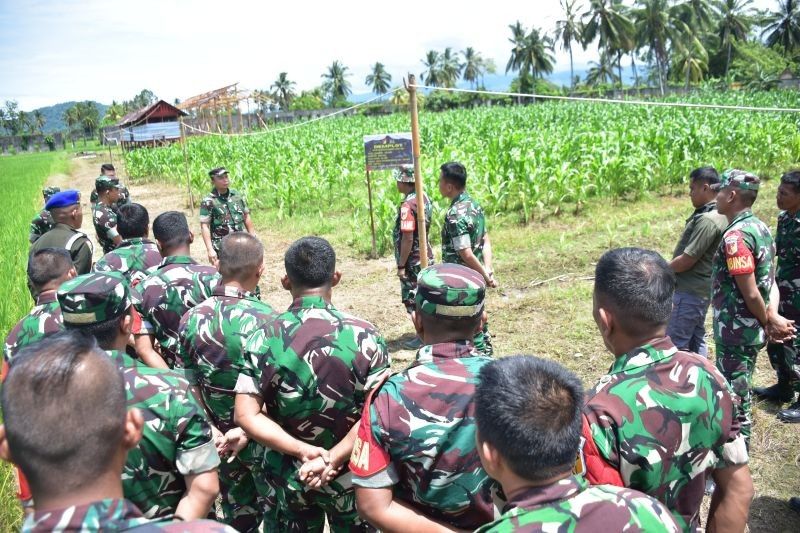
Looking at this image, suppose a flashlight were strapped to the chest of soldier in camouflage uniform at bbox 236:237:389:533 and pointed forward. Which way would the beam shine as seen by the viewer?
away from the camera

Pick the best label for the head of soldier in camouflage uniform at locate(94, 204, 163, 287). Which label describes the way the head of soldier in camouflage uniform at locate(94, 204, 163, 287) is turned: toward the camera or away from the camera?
away from the camera

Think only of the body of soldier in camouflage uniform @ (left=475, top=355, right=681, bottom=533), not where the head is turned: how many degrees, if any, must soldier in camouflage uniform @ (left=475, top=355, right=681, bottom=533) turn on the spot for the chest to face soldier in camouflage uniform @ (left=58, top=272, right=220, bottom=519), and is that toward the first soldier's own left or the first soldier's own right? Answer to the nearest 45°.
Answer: approximately 45° to the first soldier's own left

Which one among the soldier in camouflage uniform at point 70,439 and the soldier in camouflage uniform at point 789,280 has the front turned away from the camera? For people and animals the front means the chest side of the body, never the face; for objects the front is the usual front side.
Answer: the soldier in camouflage uniform at point 70,439

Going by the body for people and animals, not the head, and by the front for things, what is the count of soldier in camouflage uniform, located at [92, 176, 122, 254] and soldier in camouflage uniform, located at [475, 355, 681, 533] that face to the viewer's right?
1

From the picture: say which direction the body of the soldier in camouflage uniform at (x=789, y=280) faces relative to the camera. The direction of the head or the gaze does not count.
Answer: to the viewer's left

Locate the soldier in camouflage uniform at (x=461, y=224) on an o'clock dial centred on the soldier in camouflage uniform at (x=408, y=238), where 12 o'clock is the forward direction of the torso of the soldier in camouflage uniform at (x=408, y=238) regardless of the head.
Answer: the soldier in camouflage uniform at (x=461, y=224) is roughly at 8 o'clock from the soldier in camouflage uniform at (x=408, y=238).

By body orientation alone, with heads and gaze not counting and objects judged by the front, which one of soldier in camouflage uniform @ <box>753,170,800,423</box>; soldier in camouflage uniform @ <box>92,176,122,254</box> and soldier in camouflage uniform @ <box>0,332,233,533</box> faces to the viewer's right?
soldier in camouflage uniform @ <box>92,176,122,254</box>

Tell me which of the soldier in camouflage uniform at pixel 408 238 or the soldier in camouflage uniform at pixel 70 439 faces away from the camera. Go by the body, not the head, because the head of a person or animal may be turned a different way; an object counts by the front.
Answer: the soldier in camouflage uniform at pixel 70 439

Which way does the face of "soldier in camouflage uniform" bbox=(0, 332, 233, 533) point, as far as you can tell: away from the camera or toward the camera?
away from the camera

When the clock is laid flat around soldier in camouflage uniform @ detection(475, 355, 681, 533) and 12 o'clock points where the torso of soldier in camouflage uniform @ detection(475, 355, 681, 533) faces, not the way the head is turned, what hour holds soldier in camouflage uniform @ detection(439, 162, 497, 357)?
soldier in camouflage uniform @ detection(439, 162, 497, 357) is roughly at 1 o'clock from soldier in camouflage uniform @ detection(475, 355, 681, 533).

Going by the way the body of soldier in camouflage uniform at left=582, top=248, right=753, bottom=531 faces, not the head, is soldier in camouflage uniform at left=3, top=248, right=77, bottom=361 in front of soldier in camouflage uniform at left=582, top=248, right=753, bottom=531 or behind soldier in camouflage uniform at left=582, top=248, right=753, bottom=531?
in front

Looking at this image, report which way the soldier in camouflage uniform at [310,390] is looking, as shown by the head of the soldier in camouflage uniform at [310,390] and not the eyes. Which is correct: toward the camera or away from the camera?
away from the camera

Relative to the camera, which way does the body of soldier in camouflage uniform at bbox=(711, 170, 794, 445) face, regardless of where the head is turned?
to the viewer's left

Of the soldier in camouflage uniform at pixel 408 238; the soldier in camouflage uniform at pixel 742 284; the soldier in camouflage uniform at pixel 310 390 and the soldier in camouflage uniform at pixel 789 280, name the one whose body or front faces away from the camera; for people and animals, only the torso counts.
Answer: the soldier in camouflage uniform at pixel 310 390

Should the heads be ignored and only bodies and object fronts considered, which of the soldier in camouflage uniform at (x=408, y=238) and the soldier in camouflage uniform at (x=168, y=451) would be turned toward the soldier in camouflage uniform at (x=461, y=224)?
the soldier in camouflage uniform at (x=168, y=451)

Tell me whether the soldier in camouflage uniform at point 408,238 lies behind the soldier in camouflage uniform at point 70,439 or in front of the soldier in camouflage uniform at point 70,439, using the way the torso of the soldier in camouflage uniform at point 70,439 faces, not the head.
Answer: in front
